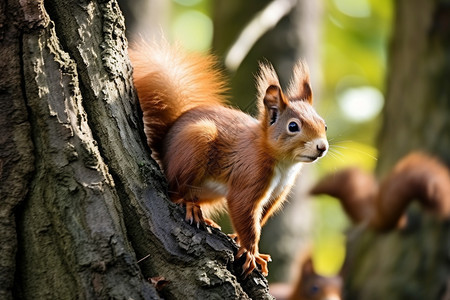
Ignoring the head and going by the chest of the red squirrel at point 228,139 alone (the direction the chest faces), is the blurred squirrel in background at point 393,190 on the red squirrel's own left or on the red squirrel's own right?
on the red squirrel's own left

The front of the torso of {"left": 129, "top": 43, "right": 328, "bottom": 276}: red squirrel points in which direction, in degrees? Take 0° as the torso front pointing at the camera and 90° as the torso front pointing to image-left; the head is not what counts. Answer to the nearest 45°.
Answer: approximately 315°
